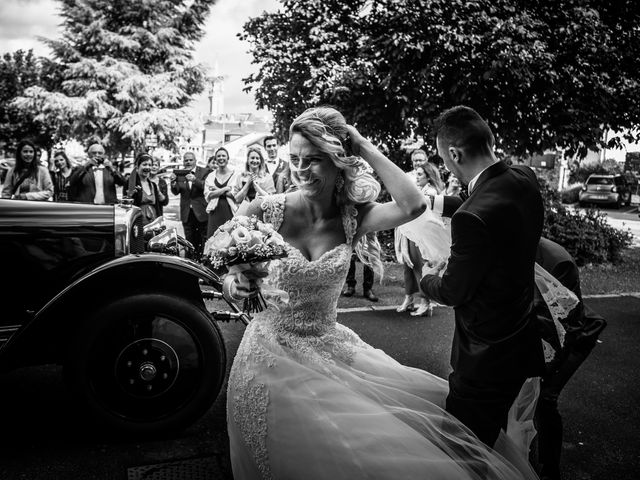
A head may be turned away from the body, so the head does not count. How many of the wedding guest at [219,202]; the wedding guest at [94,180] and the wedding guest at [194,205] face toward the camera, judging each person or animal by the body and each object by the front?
3

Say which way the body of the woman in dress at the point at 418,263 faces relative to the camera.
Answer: to the viewer's left

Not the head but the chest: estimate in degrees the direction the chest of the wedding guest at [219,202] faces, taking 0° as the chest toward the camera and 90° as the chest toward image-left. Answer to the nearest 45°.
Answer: approximately 0°

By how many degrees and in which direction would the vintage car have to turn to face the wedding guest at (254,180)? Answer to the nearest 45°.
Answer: approximately 45° to its left

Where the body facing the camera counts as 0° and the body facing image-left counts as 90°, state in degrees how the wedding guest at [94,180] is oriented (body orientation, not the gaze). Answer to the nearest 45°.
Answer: approximately 0°

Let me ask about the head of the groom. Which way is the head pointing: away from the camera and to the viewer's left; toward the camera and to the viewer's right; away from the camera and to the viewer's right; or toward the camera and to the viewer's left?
away from the camera and to the viewer's left

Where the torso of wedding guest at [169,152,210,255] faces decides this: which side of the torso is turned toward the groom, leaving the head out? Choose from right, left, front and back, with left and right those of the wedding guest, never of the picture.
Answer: front

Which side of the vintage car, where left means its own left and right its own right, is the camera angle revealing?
right

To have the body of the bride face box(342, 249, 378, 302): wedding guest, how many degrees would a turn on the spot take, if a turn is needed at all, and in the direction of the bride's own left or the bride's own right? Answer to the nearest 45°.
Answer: approximately 135° to the bride's own right

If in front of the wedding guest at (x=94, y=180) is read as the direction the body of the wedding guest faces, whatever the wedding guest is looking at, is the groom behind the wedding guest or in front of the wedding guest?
in front
